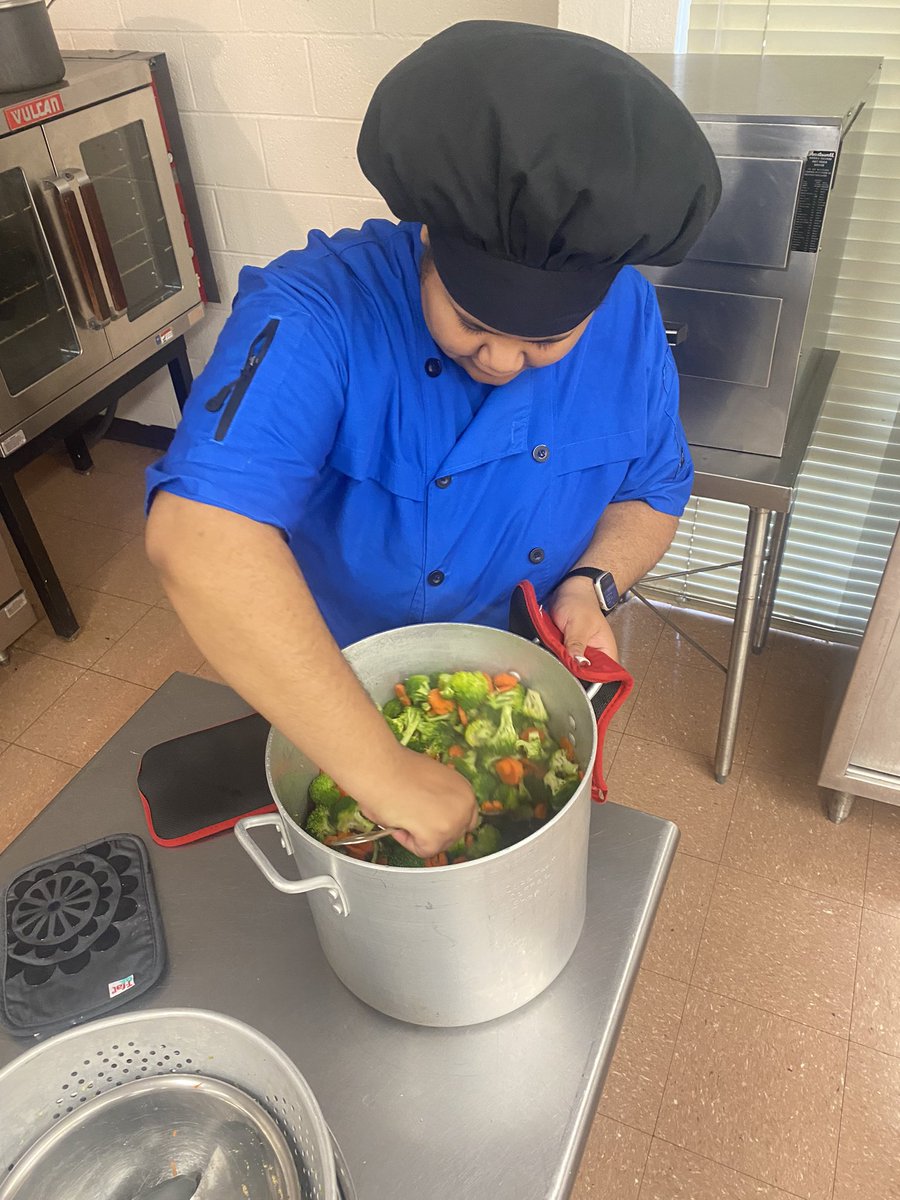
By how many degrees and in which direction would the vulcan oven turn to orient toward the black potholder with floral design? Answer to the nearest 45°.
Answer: approximately 45° to its right

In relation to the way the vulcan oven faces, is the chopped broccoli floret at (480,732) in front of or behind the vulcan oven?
in front

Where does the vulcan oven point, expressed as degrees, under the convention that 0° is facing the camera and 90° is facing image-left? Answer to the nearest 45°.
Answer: approximately 315°
